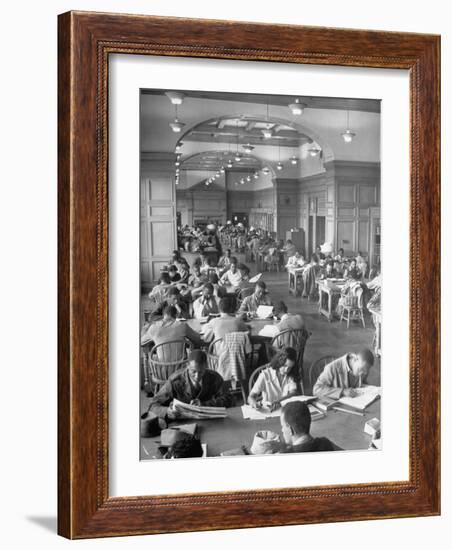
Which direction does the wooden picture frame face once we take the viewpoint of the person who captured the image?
facing the viewer and to the right of the viewer
